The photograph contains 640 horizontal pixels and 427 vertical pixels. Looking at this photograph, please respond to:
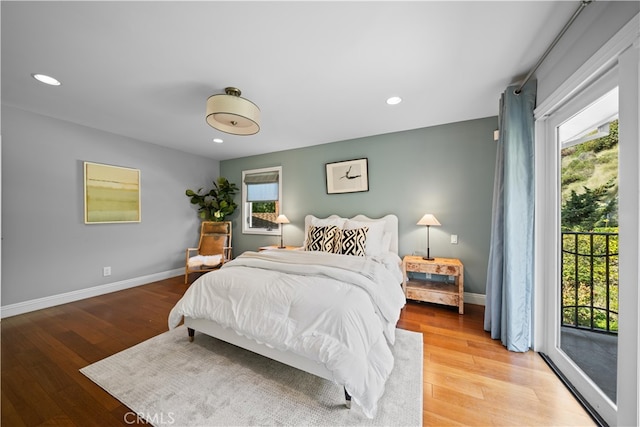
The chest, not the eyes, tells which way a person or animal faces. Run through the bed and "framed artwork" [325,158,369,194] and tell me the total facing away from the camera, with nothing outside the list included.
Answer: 0

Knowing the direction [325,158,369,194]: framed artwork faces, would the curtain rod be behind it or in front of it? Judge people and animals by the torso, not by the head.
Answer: in front

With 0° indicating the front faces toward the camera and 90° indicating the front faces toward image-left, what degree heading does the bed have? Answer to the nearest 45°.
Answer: approximately 45°

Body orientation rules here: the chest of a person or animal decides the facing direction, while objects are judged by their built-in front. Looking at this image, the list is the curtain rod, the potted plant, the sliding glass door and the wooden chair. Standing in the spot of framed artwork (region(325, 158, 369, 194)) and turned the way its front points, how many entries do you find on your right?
2

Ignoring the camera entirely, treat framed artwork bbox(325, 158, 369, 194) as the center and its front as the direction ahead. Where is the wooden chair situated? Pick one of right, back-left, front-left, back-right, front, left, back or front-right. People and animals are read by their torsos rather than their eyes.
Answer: right

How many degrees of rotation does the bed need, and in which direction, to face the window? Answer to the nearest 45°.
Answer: approximately 135° to its right

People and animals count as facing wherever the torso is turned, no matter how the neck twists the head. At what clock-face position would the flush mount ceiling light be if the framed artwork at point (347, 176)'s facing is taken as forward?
The flush mount ceiling light is roughly at 1 o'clock from the framed artwork.
